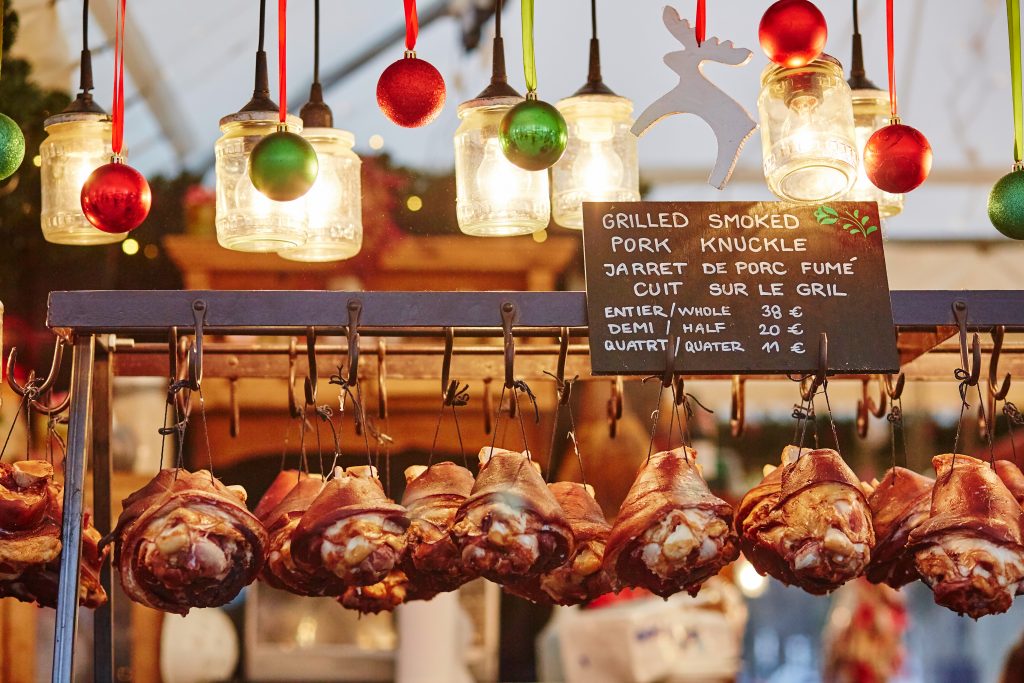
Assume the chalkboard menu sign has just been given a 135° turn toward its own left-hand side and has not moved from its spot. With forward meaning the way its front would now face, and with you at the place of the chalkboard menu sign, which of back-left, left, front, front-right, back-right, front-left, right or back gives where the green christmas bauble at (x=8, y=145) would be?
back-left

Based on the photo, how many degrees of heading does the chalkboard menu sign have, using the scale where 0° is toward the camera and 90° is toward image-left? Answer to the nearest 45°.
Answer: approximately 0°

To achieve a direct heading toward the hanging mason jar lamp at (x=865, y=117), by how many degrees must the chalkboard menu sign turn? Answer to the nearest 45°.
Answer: approximately 135° to its left

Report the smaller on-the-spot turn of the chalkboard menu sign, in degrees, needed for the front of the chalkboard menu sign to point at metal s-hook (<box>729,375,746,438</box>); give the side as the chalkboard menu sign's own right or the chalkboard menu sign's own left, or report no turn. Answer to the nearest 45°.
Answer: approximately 180°

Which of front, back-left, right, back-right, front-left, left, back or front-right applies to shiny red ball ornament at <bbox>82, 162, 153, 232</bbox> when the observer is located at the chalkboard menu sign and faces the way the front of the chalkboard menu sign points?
right

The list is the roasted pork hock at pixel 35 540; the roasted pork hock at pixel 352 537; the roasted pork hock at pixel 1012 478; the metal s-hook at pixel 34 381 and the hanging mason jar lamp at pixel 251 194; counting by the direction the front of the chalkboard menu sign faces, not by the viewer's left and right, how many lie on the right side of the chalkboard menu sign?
4

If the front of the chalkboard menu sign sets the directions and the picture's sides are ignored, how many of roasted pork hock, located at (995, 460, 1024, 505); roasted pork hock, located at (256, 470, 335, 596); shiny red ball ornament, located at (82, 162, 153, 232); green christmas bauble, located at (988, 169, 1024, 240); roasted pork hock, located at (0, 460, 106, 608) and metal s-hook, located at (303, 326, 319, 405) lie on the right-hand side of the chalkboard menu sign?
4

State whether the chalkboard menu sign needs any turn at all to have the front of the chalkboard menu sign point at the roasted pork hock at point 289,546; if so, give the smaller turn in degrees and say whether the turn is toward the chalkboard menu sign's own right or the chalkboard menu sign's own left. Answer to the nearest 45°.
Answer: approximately 90° to the chalkboard menu sign's own right

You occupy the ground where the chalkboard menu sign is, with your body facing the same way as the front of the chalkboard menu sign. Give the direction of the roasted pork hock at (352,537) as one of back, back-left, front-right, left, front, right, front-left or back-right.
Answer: right
